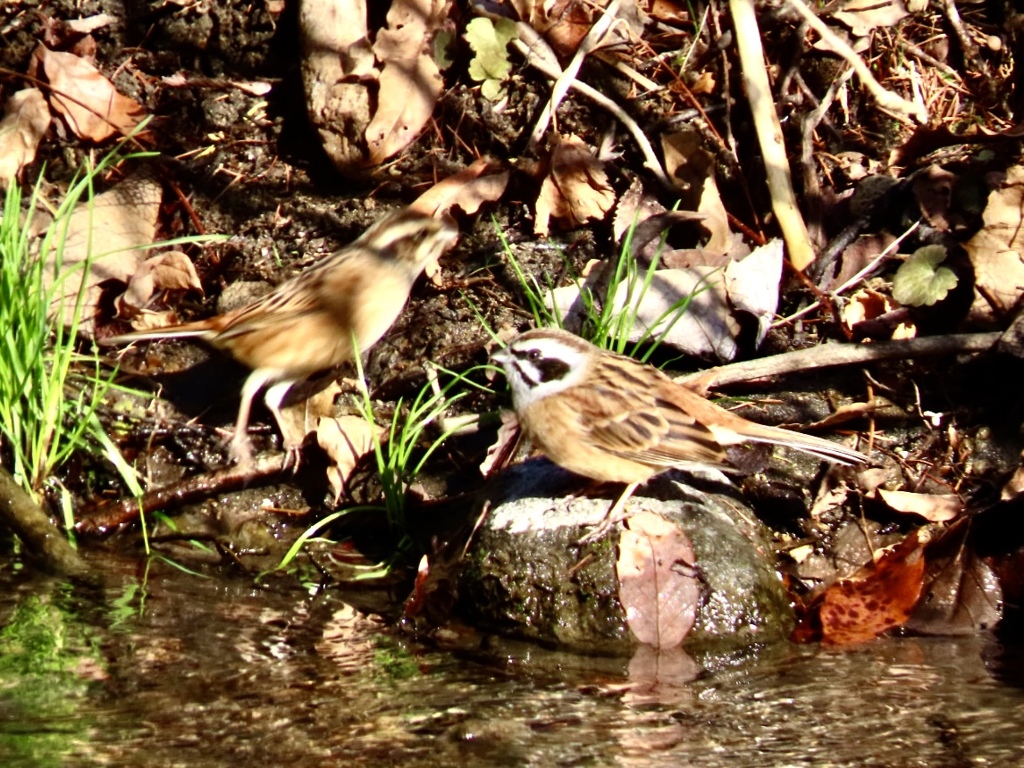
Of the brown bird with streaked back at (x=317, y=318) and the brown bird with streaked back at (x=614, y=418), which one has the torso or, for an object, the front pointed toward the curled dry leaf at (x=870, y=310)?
the brown bird with streaked back at (x=317, y=318)

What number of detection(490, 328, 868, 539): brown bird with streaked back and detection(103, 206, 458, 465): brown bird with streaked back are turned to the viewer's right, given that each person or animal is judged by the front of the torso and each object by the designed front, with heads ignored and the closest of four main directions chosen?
1

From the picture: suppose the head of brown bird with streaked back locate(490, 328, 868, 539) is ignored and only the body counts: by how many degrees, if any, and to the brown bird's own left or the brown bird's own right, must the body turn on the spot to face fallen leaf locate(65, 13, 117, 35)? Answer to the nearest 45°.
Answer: approximately 45° to the brown bird's own right

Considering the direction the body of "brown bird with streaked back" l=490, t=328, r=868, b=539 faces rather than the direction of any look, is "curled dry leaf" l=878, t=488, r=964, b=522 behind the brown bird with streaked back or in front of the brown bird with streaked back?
behind

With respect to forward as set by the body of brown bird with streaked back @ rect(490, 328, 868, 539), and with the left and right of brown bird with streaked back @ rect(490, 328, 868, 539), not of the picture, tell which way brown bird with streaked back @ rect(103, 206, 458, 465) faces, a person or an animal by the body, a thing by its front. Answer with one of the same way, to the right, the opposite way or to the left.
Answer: the opposite way

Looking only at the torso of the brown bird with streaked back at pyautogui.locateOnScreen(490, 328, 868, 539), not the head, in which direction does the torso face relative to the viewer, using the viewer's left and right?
facing to the left of the viewer

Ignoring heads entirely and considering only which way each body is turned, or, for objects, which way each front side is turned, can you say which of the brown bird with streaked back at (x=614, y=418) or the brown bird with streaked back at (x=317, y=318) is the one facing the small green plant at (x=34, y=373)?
the brown bird with streaked back at (x=614, y=418)

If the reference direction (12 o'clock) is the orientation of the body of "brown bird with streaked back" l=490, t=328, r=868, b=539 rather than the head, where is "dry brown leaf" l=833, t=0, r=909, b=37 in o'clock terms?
The dry brown leaf is roughly at 4 o'clock from the brown bird with streaked back.

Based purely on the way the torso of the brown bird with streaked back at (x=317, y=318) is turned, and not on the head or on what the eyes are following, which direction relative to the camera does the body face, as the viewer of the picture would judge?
to the viewer's right

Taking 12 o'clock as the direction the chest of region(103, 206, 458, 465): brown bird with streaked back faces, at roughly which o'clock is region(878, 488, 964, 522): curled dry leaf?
The curled dry leaf is roughly at 1 o'clock from the brown bird with streaked back.

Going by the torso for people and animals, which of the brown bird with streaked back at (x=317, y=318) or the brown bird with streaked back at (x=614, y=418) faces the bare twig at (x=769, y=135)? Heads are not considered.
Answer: the brown bird with streaked back at (x=317, y=318)
